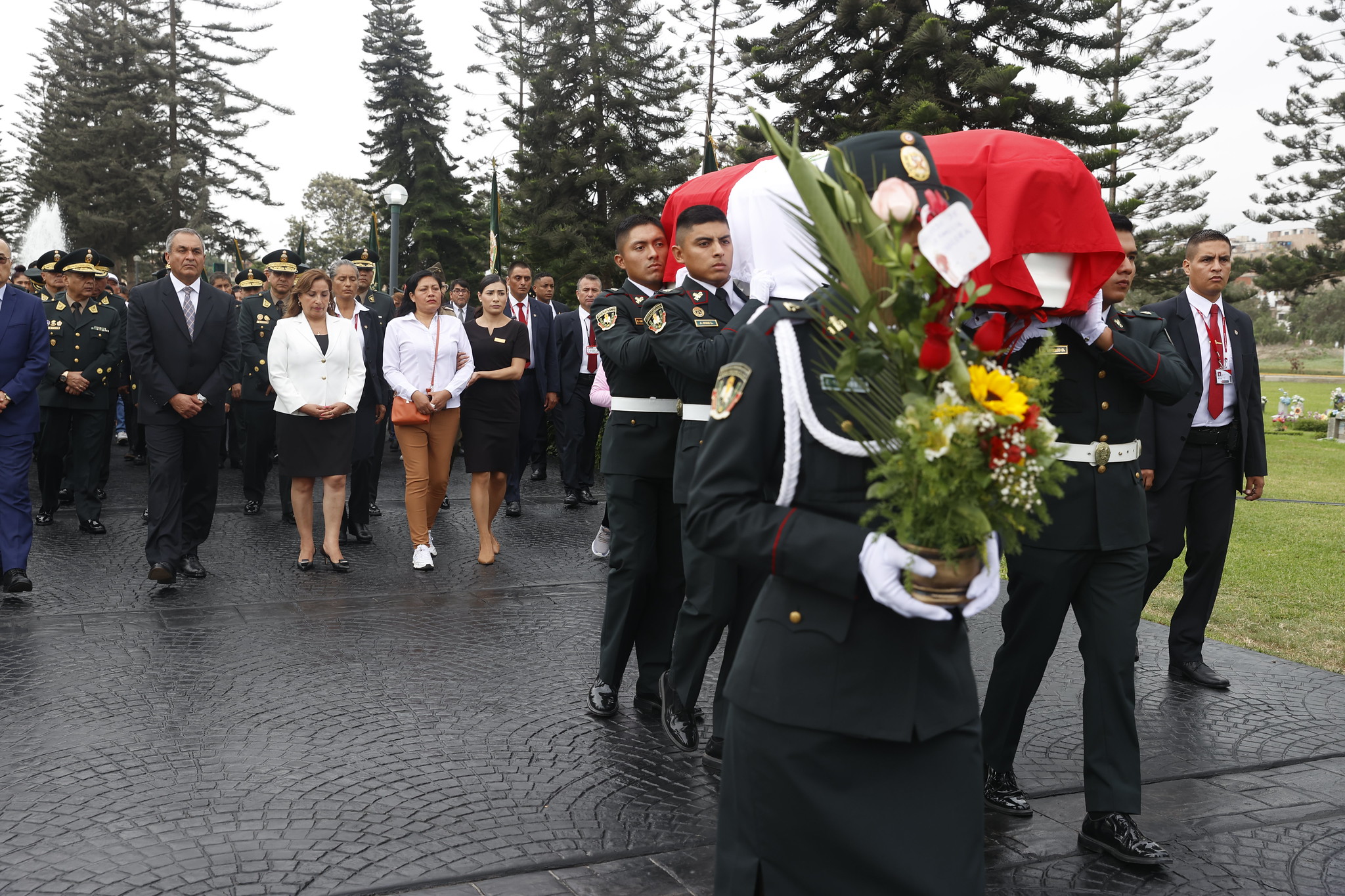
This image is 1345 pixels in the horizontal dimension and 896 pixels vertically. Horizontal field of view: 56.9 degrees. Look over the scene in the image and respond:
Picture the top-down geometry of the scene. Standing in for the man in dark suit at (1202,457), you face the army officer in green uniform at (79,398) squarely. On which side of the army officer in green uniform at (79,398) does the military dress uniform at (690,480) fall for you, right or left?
left

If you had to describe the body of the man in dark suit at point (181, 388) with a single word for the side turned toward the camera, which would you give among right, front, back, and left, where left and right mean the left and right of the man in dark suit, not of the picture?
front

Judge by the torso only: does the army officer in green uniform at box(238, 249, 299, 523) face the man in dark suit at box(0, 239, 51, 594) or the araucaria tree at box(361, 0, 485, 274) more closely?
the man in dark suit

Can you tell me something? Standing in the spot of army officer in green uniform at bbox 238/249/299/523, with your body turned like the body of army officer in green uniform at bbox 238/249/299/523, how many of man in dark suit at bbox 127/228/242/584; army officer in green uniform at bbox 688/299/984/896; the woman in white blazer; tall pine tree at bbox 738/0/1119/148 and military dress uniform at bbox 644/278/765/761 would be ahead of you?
4

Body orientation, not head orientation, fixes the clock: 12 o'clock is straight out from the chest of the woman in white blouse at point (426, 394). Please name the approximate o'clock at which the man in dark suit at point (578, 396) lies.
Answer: The man in dark suit is roughly at 7 o'clock from the woman in white blouse.

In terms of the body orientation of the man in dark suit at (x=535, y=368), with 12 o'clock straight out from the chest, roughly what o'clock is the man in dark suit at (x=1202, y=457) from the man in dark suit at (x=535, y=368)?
the man in dark suit at (x=1202, y=457) is roughly at 11 o'clock from the man in dark suit at (x=535, y=368).

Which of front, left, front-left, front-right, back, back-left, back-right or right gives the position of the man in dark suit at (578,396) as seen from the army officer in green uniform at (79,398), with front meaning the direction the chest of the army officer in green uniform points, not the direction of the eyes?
left

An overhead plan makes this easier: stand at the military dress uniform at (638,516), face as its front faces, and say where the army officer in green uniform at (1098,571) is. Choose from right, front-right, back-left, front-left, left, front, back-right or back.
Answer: front

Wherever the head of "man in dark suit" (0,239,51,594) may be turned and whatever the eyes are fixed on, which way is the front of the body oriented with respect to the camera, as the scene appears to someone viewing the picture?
toward the camera

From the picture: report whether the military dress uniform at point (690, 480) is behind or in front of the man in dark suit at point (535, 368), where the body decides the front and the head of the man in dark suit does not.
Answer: in front

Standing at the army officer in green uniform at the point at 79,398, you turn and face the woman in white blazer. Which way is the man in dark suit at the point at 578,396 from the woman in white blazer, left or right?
left
